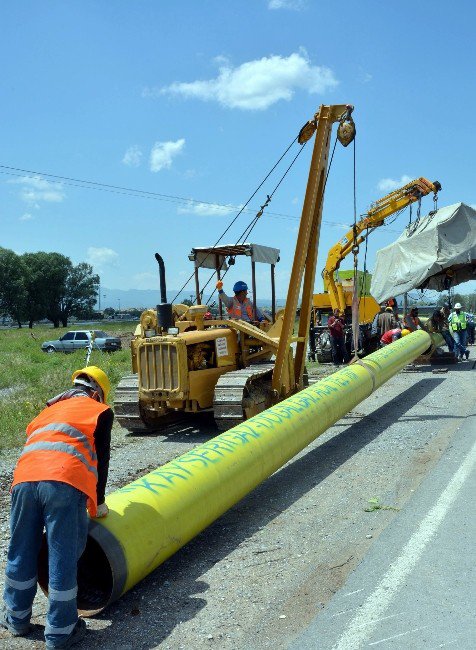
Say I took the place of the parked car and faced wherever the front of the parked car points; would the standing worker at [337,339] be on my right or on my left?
on my left

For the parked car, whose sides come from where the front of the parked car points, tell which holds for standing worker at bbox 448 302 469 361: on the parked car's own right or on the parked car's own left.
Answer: on the parked car's own left

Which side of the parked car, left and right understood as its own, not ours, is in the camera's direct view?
left

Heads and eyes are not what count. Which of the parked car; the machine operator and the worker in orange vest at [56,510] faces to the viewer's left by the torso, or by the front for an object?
the parked car

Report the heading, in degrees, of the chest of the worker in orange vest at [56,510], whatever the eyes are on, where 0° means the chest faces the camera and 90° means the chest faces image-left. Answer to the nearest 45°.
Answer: approximately 225°

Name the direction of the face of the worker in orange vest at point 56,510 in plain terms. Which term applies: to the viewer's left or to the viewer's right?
to the viewer's right

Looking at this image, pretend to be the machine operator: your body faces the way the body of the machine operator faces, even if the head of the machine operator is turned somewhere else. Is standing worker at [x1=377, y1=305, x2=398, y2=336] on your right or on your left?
on your left

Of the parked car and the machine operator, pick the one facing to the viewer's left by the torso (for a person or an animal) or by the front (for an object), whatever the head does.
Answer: the parked car

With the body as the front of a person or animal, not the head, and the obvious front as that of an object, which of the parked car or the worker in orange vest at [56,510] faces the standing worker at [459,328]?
the worker in orange vest

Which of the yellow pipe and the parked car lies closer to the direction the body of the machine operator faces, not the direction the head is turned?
the yellow pipe

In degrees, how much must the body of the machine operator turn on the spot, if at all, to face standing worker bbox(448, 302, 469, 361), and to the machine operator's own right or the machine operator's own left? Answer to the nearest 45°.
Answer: approximately 90° to the machine operator's own left

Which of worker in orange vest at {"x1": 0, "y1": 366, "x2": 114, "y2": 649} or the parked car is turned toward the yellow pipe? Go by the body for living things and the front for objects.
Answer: the worker in orange vest

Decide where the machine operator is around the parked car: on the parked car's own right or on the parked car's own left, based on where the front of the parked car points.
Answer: on the parked car's own left
